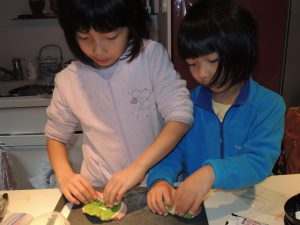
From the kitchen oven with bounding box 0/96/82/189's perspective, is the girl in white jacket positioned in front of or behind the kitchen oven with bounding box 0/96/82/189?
in front

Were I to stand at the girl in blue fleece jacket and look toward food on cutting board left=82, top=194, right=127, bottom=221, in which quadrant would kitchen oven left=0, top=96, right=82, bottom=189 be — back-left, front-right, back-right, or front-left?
front-right

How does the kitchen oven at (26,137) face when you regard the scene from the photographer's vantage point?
facing the viewer

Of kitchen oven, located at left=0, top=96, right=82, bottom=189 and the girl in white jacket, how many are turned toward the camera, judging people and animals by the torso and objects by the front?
2

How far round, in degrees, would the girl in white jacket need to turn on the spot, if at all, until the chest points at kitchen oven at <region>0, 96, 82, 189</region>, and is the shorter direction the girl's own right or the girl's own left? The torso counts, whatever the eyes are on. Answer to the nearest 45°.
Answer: approximately 135° to the girl's own right

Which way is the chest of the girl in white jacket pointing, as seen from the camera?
toward the camera

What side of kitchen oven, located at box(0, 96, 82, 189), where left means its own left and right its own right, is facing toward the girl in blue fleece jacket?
front

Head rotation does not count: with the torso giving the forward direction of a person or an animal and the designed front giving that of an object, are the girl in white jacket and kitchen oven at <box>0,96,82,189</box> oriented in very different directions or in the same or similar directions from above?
same or similar directions

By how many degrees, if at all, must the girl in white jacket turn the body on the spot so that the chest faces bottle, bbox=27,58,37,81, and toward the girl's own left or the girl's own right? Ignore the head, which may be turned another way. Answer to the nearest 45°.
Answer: approximately 180°

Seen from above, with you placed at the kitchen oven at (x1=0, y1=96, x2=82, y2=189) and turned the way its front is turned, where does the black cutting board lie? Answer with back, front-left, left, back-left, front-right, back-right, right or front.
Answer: front

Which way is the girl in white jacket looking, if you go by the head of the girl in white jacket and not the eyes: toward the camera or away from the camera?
toward the camera
